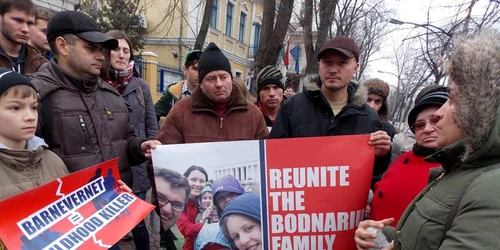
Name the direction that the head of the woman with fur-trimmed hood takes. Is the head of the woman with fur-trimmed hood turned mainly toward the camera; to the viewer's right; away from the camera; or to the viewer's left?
to the viewer's left

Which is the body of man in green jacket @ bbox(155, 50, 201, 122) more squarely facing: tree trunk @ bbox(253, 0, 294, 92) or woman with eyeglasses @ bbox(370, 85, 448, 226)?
the woman with eyeglasses

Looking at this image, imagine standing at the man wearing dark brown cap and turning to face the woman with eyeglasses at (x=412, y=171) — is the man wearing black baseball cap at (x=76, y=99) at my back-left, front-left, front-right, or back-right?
back-right

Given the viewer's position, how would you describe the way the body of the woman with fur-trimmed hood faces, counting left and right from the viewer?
facing to the left of the viewer

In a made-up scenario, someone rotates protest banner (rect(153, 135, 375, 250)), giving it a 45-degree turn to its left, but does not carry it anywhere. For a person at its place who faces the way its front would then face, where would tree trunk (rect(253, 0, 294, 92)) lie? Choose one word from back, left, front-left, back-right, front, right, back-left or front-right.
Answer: back-left

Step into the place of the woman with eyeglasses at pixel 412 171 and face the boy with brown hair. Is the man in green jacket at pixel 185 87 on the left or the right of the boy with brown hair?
right

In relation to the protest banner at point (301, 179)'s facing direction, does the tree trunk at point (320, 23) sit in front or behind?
behind

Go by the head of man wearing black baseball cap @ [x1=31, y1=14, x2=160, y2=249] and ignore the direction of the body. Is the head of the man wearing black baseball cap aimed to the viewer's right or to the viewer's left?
to the viewer's right

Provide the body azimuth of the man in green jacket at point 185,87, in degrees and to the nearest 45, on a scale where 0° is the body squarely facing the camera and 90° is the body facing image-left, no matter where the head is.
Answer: approximately 315°

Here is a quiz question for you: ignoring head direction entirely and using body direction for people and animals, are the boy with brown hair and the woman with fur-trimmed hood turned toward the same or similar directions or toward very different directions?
very different directions

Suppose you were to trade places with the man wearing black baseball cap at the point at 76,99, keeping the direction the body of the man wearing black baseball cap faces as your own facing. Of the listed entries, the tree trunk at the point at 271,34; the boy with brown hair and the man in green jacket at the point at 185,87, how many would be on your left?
2

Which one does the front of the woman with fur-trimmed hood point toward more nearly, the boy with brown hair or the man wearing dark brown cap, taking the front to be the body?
the boy with brown hair

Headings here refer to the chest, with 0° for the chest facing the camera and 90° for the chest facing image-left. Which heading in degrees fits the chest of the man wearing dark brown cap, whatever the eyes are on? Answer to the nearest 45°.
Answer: approximately 0°

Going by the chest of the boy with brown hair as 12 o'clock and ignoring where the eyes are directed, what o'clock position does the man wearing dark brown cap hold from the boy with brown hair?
The man wearing dark brown cap is roughly at 11 o'clock from the boy with brown hair.

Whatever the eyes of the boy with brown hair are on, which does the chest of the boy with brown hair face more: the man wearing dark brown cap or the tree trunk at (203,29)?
the man wearing dark brown cap

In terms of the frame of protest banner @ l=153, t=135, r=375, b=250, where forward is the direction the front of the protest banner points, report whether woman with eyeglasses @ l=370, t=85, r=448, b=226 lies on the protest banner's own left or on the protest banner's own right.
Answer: on the protest banner's own left
